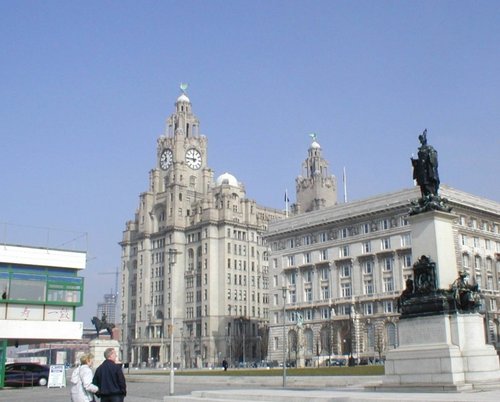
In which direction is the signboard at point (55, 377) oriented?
toward the camera

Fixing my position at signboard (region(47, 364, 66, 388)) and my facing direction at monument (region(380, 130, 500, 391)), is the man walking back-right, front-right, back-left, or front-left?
front-right

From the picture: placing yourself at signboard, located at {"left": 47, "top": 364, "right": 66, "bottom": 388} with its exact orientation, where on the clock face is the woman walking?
The woman walking is roughly at 12 o'clock from the signboard.

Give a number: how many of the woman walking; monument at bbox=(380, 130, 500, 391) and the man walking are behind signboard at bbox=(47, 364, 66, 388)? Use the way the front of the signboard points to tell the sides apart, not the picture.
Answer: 0

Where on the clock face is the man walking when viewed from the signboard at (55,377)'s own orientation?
The man walking is roughly at 12 o'clock from the signboard.

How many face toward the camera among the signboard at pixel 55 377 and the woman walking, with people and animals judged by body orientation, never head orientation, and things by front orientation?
1

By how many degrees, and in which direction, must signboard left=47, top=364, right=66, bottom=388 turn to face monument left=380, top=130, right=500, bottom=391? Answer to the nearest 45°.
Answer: approximately 45° to its left

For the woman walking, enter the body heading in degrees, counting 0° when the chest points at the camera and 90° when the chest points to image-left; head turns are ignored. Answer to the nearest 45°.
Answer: approximately 225°

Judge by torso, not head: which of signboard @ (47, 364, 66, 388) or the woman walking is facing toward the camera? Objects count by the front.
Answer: the signboard

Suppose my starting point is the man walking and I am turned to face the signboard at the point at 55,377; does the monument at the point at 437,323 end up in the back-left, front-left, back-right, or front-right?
front-right

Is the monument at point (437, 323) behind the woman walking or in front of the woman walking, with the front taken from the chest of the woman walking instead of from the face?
in front
